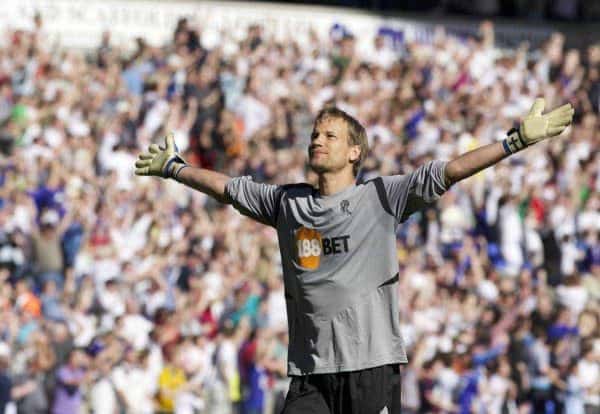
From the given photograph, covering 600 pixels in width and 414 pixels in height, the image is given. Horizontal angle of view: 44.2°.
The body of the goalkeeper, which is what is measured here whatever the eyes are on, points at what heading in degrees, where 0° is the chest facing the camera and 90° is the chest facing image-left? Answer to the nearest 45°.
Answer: approximately 45°
